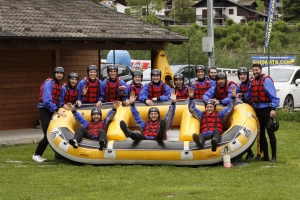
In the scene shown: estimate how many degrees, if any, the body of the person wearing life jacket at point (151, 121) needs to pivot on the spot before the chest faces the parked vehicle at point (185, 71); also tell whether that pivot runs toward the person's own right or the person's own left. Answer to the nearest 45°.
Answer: approximately 180°

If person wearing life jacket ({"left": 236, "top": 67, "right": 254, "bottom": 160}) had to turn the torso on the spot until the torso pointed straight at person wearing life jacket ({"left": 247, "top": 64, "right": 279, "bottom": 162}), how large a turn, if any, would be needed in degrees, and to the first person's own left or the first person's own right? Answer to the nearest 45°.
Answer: approximately 90° to the first person's own left

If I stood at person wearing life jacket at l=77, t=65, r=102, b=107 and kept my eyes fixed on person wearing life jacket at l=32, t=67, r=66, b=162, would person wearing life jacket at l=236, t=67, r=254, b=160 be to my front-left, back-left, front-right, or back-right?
back-left

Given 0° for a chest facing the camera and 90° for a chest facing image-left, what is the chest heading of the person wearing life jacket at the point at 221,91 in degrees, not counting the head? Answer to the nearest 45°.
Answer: approximately 0°

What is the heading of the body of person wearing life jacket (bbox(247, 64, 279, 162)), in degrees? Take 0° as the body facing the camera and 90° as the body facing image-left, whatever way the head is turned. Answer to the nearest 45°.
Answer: approximately 45°

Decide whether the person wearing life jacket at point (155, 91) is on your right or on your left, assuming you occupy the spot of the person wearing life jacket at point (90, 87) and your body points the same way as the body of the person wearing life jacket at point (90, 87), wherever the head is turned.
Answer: on your left

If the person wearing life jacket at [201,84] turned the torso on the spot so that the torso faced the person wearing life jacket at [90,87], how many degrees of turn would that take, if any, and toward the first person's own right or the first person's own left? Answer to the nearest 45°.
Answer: approximately 90° to the first person's own right
